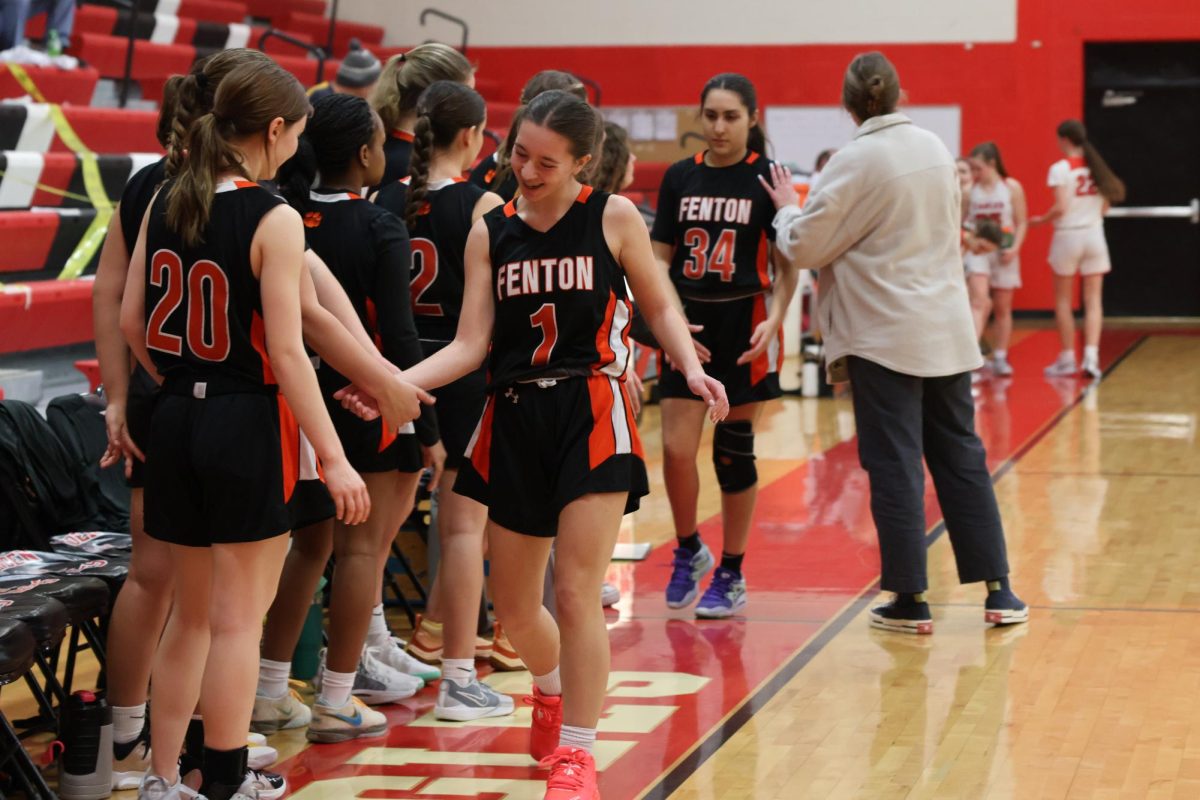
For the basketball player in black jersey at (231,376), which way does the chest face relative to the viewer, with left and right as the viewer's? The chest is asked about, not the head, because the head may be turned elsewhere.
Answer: facing away from the viewer and to the right of the viewer

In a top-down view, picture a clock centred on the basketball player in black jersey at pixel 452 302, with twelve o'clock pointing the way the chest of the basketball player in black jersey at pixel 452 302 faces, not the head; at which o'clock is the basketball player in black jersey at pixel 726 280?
the basketball player in black jersey at pixel 726 280 is roughly at 12 o'clock from the basketball player in black jersey at pixel 452 302.

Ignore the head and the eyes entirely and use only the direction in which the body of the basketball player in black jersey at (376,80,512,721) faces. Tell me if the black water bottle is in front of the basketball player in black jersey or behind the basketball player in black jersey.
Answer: behind

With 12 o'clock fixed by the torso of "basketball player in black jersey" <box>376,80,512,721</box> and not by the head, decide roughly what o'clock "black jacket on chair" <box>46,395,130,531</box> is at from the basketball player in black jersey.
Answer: The black jacket on chair is roughly at 8 o'clock from the basketball player in black jersey.

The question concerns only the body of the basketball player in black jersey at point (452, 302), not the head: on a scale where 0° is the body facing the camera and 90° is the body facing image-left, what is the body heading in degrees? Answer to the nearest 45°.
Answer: approximately 225°

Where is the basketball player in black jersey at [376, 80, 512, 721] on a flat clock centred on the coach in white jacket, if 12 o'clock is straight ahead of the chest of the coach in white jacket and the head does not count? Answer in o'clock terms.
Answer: The basketball player in black jersey is roughly at 9 o'clock from the coach in white jacket.

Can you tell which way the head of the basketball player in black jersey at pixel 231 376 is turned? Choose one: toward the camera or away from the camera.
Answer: away from the camera

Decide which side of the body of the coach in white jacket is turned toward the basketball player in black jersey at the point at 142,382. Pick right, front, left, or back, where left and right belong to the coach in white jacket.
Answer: left

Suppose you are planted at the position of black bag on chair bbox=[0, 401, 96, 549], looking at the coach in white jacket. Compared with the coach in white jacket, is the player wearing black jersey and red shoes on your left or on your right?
right

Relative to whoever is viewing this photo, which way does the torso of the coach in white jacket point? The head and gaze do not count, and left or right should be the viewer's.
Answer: facing away from the viewer and to the left of the viewer

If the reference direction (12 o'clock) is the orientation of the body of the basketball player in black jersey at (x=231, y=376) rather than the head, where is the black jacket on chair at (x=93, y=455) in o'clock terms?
The black jacket on chair is roughly at 10 o'clock from the basketball player in black jersey.
